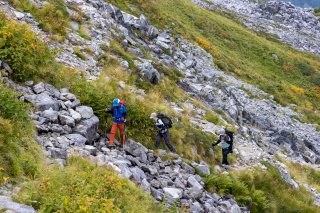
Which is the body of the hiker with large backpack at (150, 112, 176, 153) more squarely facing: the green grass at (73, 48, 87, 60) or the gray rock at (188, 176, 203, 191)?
the green grass

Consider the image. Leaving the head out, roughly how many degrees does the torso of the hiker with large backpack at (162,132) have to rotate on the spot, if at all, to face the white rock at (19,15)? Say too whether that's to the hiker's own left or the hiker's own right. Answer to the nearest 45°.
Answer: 0° — they already face it

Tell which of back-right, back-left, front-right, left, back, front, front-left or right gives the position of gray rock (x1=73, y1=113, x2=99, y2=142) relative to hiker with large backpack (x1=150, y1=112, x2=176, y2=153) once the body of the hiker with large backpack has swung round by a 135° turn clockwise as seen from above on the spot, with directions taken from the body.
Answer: back

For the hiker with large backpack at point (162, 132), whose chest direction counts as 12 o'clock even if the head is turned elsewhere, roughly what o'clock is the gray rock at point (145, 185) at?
The gray rock is roughly at 9 o'clock from the hiker with large backpack.

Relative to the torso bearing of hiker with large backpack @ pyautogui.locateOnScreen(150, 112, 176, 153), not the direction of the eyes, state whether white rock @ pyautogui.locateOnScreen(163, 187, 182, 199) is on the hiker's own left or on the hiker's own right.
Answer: on the hiker's own left

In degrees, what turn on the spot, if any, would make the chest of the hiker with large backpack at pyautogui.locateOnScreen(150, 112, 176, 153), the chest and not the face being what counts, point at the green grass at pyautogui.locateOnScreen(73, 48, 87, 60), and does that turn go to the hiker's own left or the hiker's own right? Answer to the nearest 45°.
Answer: approximately 45° to the hiker's own right
